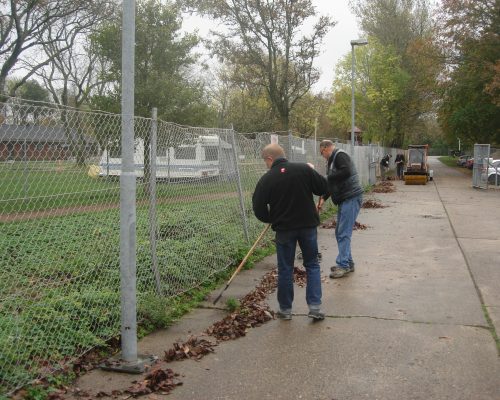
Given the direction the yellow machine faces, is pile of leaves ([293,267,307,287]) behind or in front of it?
in front

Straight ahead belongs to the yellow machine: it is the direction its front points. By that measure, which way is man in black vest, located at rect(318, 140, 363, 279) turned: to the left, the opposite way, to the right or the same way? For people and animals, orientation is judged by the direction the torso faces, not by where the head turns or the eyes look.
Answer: to the right

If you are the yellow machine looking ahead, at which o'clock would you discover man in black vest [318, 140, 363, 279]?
The man in black vest is roughly at 12 o'clock from the yellow machine.

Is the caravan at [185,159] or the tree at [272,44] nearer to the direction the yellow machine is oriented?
the caravan

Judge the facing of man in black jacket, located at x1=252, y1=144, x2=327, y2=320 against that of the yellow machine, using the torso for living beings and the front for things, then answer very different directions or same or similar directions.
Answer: very different directions

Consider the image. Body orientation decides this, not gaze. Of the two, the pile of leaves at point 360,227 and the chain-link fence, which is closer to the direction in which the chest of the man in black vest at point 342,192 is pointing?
the chain-link fence

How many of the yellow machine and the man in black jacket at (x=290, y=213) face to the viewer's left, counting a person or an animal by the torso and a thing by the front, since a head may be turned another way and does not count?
0

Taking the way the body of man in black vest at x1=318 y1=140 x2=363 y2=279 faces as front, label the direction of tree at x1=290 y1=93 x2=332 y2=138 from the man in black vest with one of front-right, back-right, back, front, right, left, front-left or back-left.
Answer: right

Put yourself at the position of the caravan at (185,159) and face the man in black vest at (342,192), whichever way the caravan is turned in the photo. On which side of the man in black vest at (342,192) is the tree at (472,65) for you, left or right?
left

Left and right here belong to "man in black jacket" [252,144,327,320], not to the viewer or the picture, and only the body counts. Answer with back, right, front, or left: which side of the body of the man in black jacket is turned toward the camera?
back

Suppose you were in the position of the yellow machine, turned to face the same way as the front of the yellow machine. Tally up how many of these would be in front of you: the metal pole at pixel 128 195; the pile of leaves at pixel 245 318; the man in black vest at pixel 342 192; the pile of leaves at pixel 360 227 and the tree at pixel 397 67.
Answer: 4

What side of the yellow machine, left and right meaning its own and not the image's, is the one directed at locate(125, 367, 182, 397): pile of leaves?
front

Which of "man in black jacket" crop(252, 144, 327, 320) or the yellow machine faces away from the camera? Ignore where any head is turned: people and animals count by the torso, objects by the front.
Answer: the man in black jacket
